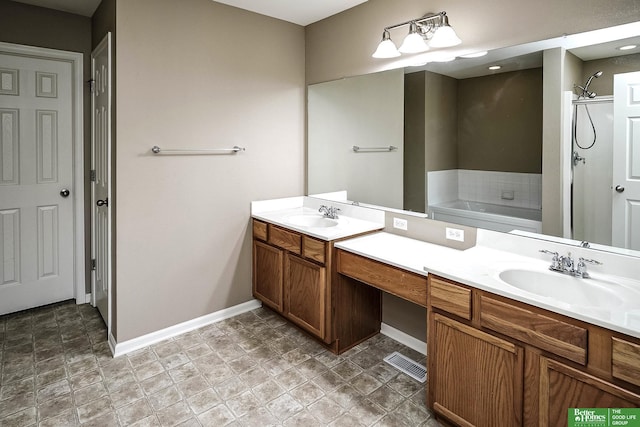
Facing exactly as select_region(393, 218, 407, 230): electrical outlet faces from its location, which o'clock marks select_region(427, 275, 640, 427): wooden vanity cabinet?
The wooden vanity cabinet is roughly at 10 o'clock from the electrical outlet.

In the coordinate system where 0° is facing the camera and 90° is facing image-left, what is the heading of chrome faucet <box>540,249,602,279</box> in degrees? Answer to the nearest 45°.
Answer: approximately 45°

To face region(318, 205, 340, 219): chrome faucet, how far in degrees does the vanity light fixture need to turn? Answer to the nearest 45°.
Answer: approximately 90° to its right

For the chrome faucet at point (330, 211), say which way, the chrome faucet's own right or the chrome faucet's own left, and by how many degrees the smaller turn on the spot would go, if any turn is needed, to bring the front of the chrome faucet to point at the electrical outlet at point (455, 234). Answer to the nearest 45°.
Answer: approximately 90° to the chrome faucet's own left

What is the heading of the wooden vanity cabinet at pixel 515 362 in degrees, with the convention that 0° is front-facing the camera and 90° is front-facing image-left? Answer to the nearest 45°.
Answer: approximately 45°
